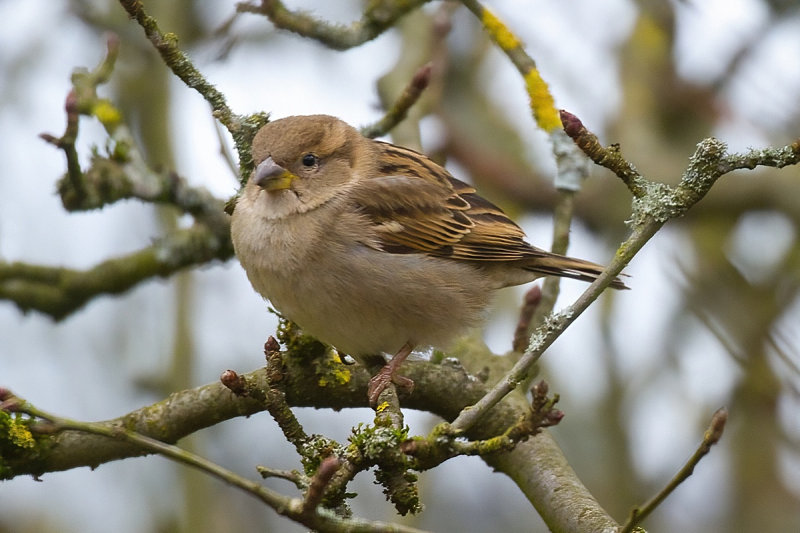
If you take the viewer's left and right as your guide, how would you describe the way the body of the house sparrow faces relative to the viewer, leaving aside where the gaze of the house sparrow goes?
facing the viewer and to the left of the viewer
